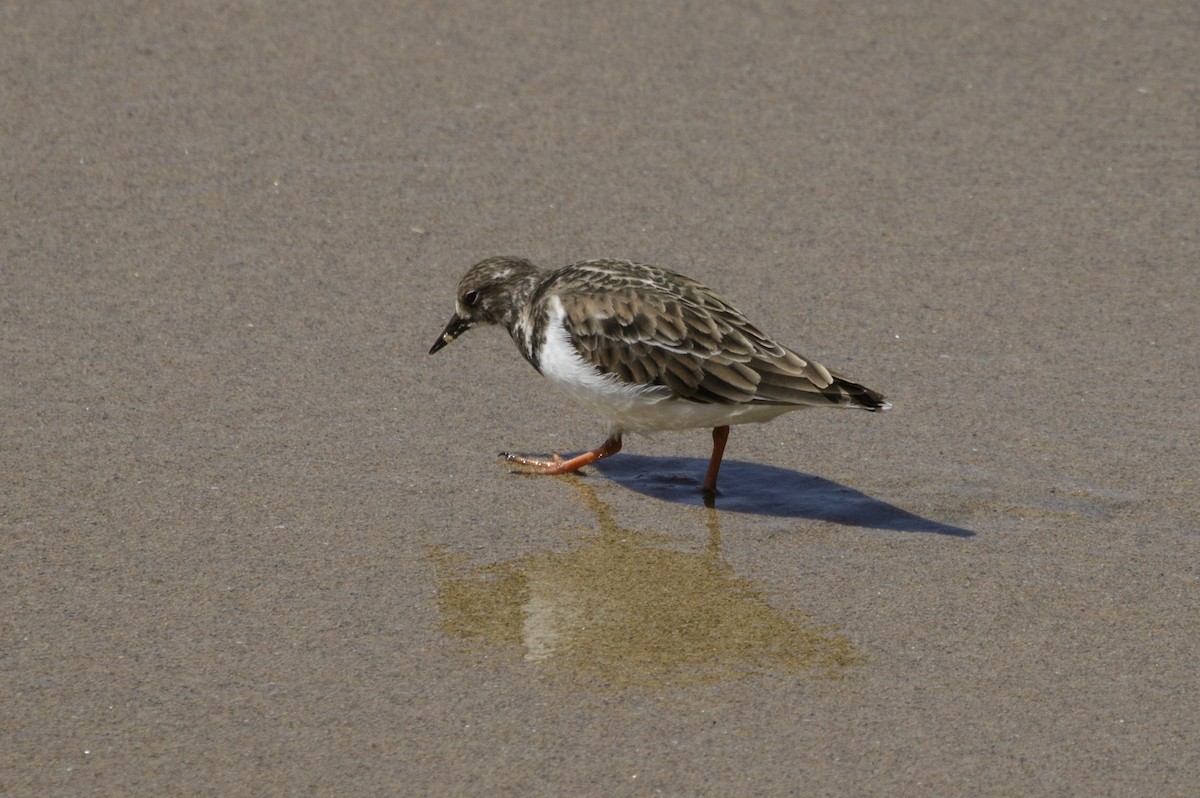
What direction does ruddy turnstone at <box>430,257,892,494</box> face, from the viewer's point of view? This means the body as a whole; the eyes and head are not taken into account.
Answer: to the viewer's left
